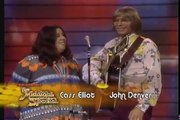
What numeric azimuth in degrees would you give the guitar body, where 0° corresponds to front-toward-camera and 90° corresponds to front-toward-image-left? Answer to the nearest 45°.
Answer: approximately 45°

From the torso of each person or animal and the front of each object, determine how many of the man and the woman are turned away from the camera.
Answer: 0

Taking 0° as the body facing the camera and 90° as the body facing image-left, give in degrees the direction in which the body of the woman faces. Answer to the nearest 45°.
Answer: approximately 315°

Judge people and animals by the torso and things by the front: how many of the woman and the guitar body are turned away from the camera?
0

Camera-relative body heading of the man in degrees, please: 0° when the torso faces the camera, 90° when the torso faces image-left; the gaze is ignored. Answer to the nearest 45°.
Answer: approximately 45°

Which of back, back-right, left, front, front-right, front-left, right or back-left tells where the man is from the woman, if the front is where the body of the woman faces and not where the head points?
front-left

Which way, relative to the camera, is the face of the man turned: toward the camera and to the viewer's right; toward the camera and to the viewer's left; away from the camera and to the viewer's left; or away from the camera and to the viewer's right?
toward the camera and to the viewer's left

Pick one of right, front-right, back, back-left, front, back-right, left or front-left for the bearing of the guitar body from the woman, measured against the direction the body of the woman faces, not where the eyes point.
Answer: front-left
